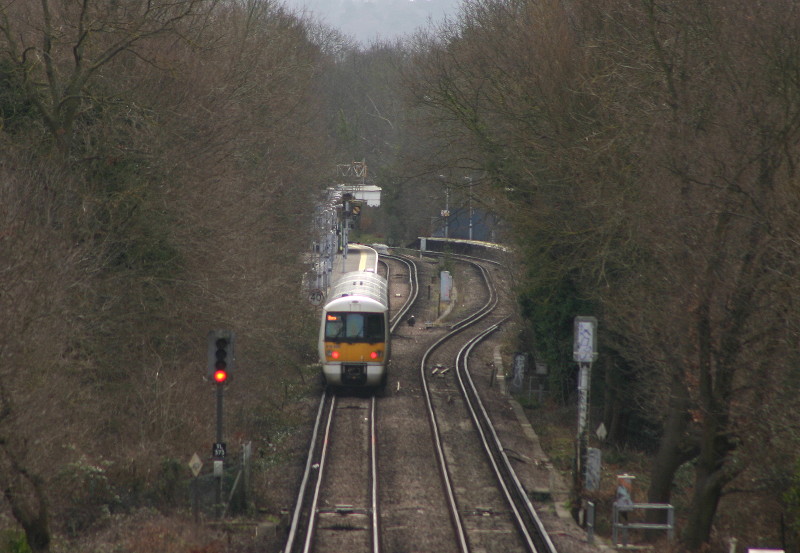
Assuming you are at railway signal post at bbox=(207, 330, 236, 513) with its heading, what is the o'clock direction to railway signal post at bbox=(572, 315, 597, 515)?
railway signal post at bbox=(572, 315, 597, 515) is roughly at 9 o'clock from railway signal post at bbox=(207, 330, 236, 513).

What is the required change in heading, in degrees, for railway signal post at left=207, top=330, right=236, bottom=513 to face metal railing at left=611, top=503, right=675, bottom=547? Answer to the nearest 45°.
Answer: approximately 90° to its left

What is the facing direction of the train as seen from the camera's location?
facing away from the viewer

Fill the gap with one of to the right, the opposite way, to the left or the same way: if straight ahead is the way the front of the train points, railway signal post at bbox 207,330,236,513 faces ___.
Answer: the opposite way
